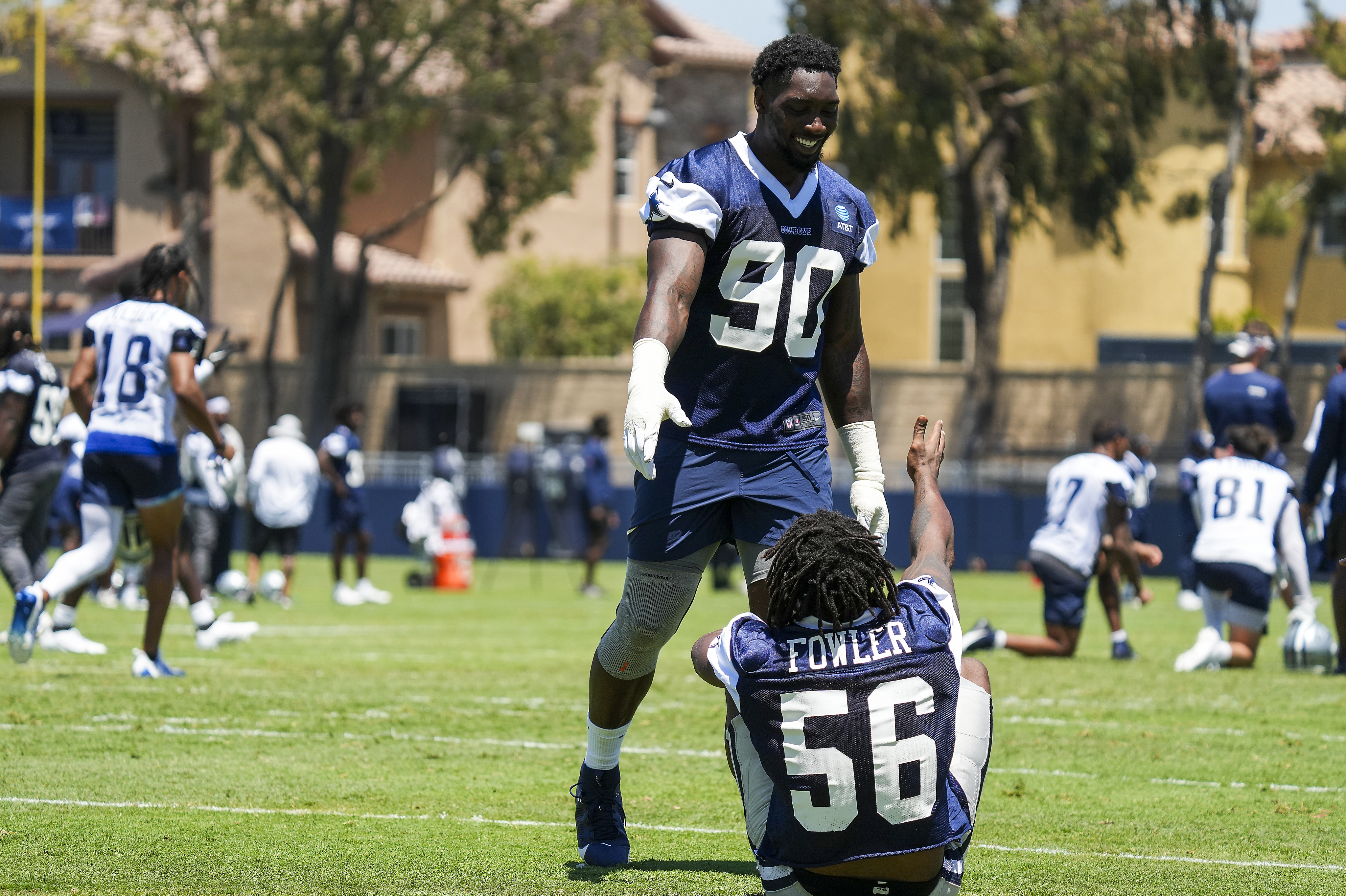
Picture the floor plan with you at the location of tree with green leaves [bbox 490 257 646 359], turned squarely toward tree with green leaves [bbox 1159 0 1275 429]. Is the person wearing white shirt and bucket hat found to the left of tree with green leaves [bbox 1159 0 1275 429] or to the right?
right

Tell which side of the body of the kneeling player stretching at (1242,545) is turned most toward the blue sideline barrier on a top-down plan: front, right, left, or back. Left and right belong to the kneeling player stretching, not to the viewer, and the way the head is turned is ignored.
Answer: front

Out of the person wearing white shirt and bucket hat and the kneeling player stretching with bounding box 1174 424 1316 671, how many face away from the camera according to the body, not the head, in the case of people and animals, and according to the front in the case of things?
2

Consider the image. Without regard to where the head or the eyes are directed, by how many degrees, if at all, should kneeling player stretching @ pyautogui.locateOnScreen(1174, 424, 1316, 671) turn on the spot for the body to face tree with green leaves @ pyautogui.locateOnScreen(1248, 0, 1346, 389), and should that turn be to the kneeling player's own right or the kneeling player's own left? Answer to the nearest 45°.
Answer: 0° — they already face it

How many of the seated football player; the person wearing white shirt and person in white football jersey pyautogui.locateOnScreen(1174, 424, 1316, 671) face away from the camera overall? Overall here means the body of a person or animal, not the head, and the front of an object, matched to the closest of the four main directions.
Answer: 3

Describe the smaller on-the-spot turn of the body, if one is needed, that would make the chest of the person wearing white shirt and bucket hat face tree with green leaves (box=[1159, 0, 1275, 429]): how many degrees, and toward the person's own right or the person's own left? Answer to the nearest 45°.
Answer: approximately 45° to the person's own right

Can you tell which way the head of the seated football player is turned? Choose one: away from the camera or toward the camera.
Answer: away from the camera

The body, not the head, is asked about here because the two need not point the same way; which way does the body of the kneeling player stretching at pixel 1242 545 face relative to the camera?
away from the camera

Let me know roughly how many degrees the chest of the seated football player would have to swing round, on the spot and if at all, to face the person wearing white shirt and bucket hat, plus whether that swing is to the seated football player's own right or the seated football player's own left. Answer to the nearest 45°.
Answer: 0° — they already face them

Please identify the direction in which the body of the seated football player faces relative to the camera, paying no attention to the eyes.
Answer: away from the camera

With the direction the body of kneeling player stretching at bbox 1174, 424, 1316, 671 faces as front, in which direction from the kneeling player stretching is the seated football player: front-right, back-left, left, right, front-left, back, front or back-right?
back

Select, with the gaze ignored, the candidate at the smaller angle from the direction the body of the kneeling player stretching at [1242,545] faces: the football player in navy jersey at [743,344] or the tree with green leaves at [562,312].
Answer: the tree with green leaves

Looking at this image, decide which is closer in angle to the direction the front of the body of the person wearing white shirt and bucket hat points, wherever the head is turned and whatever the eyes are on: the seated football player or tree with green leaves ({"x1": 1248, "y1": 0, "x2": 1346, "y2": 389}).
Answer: the tree with green leaves

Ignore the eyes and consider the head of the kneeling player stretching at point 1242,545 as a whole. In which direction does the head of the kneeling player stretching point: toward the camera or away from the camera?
away from the camera

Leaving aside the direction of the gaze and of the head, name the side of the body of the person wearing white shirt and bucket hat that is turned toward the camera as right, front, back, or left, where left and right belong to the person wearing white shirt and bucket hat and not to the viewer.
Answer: back

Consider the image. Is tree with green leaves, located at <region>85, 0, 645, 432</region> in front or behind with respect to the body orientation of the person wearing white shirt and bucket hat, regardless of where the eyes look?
in front

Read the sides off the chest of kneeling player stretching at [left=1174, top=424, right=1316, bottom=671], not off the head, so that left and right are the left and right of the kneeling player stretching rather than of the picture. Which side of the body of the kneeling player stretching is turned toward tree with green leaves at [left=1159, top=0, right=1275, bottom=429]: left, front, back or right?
front
